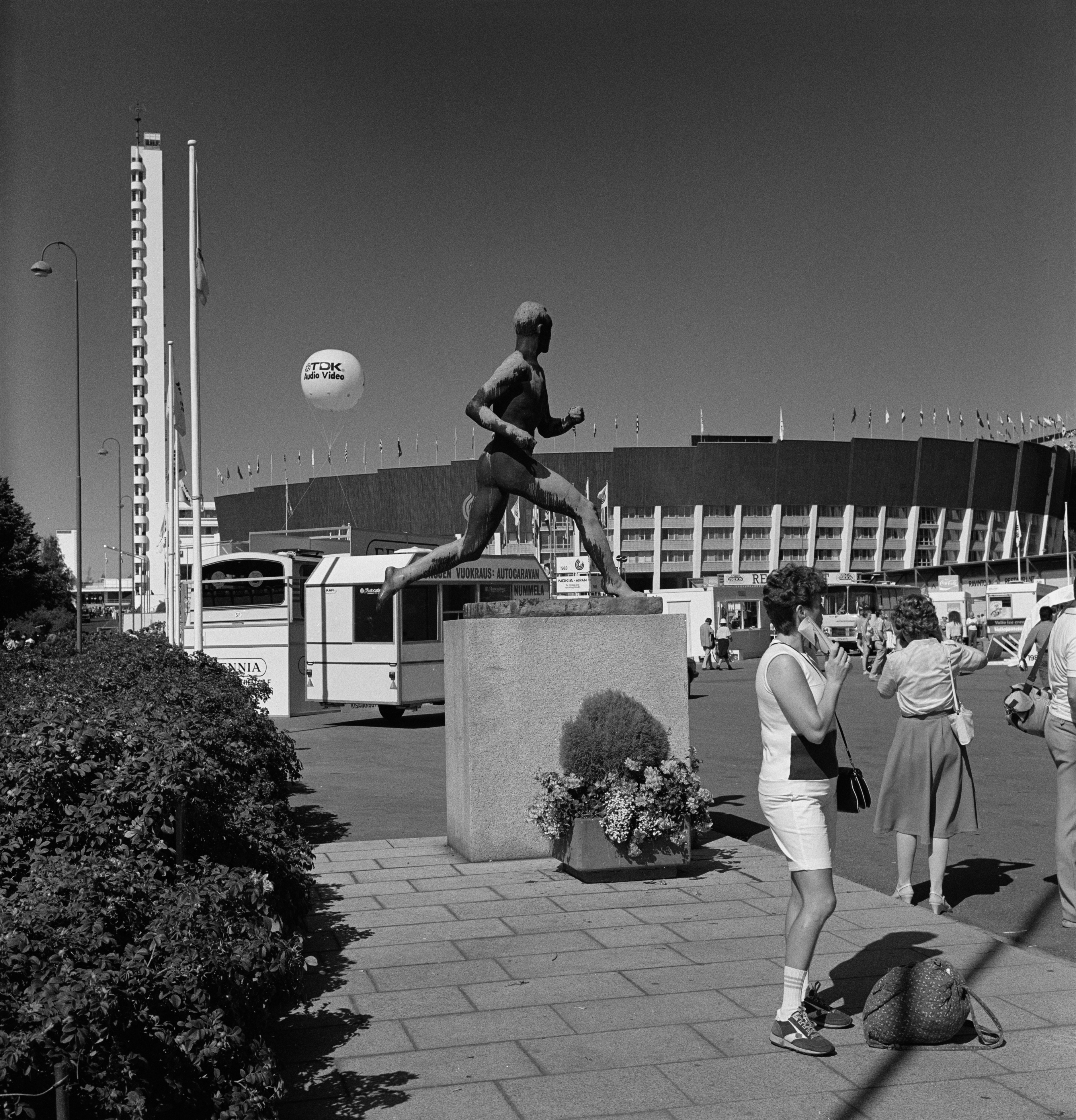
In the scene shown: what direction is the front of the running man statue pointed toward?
to the viewer's right

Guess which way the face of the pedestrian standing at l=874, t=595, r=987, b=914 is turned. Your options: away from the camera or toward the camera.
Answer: away from the camera

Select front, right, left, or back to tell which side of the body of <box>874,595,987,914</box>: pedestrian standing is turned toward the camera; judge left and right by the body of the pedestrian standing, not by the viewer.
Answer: back

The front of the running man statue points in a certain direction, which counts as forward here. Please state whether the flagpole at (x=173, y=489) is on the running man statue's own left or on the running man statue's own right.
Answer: on the running man statue's own left

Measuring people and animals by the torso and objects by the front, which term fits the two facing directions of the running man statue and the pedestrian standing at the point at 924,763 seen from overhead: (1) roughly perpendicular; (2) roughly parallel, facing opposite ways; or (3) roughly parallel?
roughly perpendicular

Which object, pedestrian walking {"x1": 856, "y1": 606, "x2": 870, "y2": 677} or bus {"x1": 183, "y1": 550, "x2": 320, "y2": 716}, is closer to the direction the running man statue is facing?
the pedestrian walking

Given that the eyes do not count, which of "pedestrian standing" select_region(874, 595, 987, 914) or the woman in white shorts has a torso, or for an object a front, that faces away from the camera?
the pedestrian standing
